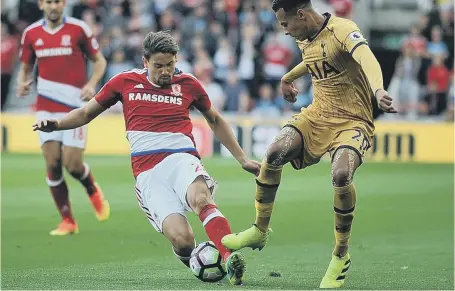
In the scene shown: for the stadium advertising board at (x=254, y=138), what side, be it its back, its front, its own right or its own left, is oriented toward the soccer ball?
front

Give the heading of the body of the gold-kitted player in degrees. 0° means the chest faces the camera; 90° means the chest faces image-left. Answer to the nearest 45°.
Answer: approximately 45°

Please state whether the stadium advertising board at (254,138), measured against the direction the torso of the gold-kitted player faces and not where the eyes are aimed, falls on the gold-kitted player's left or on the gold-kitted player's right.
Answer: on the gold-kitted player's right

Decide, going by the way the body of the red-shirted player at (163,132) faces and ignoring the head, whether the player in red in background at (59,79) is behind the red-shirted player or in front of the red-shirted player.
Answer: behind

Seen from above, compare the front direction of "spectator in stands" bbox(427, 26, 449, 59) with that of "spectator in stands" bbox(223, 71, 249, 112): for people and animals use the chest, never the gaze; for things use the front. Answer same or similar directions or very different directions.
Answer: same or similar directions

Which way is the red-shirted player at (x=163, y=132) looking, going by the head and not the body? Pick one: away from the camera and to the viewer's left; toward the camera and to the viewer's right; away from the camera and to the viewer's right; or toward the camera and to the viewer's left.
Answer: toward the camera and to the viewer's right

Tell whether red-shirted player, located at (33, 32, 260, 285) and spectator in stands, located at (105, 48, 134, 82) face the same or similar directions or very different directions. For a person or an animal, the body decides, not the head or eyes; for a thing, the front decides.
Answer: same or similar directions

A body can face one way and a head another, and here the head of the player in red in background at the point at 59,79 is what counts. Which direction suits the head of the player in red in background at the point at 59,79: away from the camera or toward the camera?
toward the camera

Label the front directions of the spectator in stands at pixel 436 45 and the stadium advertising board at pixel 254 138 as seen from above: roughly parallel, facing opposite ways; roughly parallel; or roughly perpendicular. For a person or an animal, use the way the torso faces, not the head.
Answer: roughly parallel

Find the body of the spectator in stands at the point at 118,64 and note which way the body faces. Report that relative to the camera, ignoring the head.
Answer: toward the camera

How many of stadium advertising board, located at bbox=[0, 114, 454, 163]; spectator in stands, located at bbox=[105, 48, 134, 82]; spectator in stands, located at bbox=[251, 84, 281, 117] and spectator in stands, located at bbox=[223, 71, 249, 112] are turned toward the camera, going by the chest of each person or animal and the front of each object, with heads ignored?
4

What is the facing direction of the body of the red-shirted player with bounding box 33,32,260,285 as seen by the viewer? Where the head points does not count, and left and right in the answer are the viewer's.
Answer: facing the viewer

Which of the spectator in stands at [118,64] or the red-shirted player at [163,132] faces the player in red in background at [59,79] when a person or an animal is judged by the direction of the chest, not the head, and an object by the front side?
the spectator in stands

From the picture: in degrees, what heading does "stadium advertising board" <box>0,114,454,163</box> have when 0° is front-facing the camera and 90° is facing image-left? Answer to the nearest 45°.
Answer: approximately 0°

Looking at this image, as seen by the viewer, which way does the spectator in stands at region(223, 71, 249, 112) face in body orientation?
toward the camera

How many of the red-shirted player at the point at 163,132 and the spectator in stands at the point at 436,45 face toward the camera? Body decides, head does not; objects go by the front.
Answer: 2
